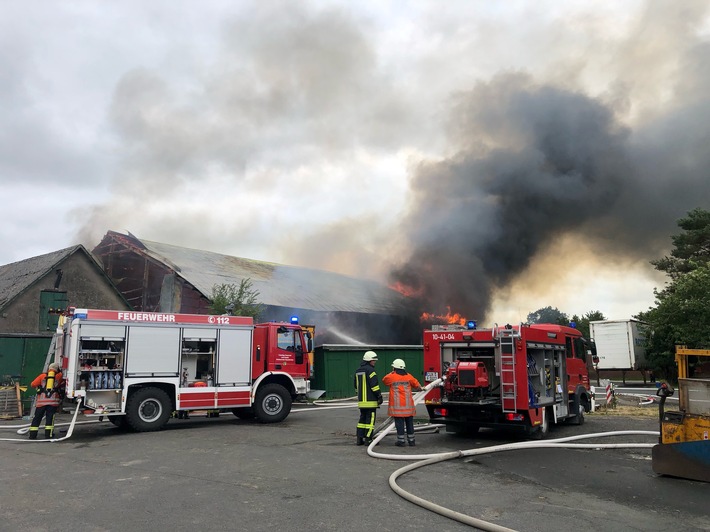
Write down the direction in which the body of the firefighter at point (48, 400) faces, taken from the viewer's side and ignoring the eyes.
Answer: away from the camera

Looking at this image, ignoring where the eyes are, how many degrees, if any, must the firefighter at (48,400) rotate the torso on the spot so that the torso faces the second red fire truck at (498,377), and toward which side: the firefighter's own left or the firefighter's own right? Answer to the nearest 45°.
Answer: approximately 135° to the firefighter's own right

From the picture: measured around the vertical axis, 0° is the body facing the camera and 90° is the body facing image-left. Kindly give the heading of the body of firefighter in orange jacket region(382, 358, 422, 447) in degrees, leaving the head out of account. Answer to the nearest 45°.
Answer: approximately 180°

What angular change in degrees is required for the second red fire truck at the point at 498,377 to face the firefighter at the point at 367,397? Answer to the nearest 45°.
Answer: approximately 180°

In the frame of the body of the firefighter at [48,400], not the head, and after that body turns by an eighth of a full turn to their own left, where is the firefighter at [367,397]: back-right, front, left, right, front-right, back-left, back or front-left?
back

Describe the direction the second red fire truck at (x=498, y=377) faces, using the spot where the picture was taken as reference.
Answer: facing away from the viewer and to the right of the viewer

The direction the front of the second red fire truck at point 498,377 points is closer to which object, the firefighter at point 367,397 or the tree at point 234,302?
the tree

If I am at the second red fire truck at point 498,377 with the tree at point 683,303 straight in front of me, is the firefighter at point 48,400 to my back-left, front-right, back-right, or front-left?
back-left

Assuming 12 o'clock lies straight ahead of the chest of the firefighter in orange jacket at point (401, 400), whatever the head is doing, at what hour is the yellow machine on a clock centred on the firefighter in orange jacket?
The yellow machine is roughly at 4 o'clock from the firefighter in orange jacket.

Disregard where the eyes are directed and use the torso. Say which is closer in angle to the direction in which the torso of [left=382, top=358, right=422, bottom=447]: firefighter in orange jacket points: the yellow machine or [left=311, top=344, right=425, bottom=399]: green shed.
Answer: the green shed

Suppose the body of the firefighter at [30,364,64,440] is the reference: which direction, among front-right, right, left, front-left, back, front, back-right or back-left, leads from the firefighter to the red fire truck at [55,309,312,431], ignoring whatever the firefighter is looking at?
right
